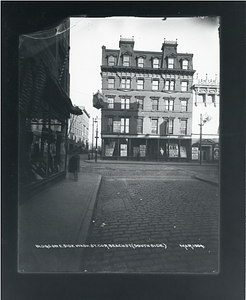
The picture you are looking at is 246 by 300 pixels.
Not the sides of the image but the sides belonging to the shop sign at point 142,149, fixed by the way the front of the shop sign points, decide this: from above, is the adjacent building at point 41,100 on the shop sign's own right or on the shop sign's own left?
on the shop sign's own right
